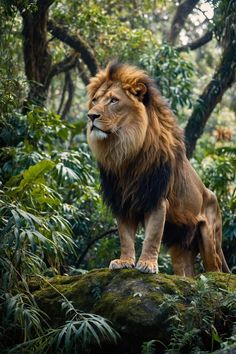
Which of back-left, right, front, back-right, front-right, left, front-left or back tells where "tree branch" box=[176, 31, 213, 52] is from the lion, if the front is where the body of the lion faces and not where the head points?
back-right

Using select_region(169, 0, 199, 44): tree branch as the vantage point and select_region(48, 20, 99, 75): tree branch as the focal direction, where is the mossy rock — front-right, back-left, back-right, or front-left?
front-left

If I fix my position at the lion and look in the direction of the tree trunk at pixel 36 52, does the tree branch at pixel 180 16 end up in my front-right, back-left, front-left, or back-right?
front-right

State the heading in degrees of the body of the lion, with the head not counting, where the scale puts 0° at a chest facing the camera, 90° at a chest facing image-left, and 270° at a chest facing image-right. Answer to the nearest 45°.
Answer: approximately 45°

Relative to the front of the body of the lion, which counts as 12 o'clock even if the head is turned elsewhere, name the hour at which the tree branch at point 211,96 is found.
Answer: The tree branch is roughly at 5 o'clock from the lion.

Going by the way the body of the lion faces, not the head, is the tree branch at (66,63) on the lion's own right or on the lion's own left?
on the lion's own right

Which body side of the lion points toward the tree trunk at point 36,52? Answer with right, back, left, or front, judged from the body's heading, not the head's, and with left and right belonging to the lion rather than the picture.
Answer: right

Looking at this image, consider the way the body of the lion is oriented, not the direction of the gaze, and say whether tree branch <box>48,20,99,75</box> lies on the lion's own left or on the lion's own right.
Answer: on the lion's own right

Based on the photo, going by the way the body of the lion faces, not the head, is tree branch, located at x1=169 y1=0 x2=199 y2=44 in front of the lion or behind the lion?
behind
